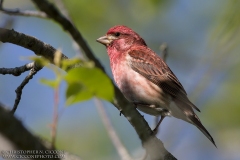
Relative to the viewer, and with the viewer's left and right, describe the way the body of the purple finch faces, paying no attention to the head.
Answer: facing to the left of the viewer
